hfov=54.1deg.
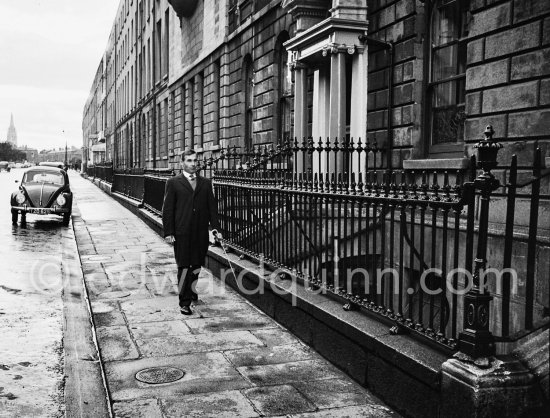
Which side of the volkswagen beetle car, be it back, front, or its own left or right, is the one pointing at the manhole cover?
front

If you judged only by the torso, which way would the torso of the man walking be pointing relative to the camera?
toward the camera

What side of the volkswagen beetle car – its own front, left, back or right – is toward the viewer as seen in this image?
front

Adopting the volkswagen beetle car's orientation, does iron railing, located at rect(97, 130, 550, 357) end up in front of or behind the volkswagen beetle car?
in front

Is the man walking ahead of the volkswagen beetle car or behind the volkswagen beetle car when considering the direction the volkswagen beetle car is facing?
ahead

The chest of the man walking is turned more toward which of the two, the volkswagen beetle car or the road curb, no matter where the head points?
the road curb

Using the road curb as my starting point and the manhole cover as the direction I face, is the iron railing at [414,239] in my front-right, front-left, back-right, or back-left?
front-left

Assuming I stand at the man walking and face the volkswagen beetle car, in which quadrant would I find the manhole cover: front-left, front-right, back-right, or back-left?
back-left

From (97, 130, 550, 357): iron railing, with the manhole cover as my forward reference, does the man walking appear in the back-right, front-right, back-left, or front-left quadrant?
front-right

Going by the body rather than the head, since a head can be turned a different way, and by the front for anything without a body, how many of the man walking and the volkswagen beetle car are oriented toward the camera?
2

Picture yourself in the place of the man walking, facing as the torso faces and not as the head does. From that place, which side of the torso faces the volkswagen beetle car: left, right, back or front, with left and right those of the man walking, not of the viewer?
back
